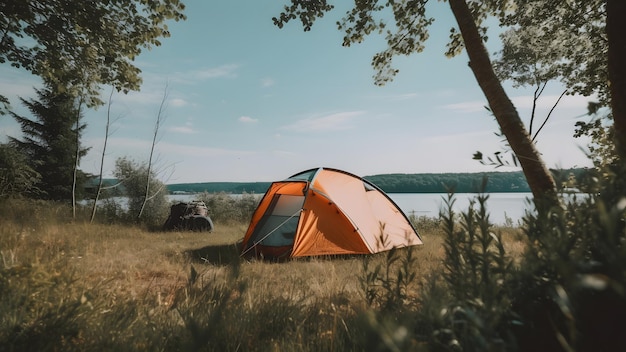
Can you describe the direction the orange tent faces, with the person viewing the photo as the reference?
facing the viewer and to the left of the viewer
